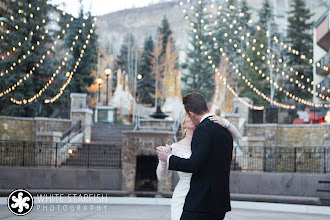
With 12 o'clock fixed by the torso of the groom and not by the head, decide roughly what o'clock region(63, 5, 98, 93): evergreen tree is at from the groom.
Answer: The evergreen tree is roughly at 1 o'clock from the groom.

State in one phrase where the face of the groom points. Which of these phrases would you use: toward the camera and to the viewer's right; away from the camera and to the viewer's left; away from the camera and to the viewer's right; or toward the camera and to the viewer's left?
away from the camera and to the viewer's left

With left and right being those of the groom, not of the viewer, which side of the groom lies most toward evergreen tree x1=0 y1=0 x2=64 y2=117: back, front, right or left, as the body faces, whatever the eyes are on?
front

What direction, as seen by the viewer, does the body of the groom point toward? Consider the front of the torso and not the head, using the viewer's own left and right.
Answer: facing away from the viewer and to the left of the viewer

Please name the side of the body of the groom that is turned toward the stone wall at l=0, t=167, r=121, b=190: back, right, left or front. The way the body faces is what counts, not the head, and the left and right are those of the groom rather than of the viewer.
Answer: front
